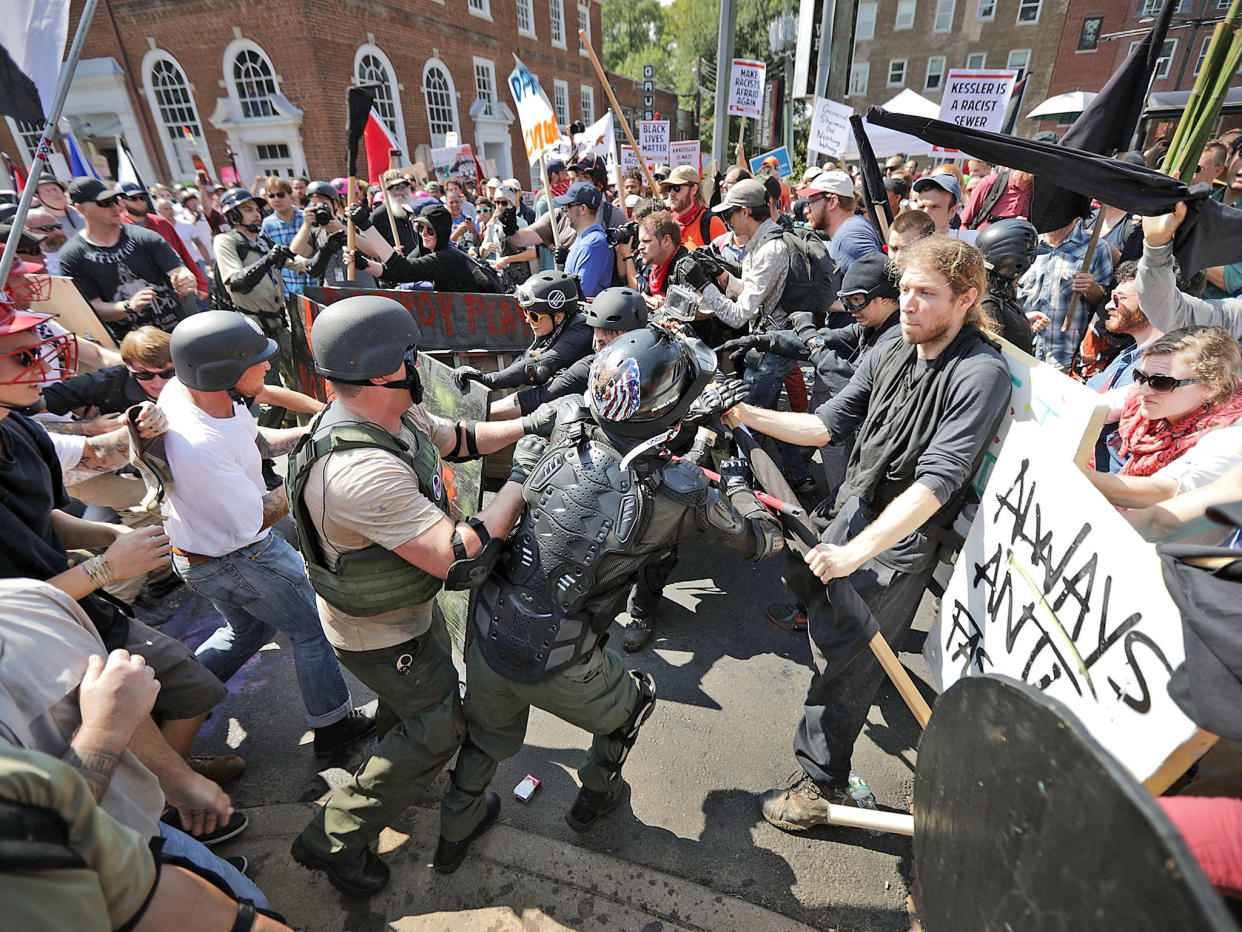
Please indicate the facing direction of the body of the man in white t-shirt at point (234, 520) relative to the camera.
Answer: to the viewer's right

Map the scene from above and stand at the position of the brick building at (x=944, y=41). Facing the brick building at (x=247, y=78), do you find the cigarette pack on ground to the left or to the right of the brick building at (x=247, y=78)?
left

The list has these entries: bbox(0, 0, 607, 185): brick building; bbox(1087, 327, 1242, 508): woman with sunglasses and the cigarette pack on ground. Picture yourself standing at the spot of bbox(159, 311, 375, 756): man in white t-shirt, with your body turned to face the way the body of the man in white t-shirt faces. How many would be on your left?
1

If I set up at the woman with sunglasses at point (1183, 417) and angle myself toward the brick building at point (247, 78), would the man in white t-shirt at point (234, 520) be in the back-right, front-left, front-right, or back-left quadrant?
front-left

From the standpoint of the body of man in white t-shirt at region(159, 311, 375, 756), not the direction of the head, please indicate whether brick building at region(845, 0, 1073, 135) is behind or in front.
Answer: in front

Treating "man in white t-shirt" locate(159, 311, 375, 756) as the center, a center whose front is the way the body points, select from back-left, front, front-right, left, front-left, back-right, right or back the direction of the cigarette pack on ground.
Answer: front-right

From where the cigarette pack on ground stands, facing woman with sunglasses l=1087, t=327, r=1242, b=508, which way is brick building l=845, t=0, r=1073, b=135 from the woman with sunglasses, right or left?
left

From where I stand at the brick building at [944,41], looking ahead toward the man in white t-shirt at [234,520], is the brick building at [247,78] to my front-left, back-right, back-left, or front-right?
front-right

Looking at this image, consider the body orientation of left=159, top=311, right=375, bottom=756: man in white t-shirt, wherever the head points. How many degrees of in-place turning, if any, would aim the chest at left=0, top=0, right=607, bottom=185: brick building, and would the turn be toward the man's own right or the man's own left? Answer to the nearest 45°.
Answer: approximately 90° to the man's own left

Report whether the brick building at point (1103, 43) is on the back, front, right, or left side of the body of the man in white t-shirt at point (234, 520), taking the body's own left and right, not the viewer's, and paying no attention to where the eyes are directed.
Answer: front

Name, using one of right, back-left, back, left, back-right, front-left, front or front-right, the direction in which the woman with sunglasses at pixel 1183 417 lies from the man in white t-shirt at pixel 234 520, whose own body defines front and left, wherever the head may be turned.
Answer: front-right
